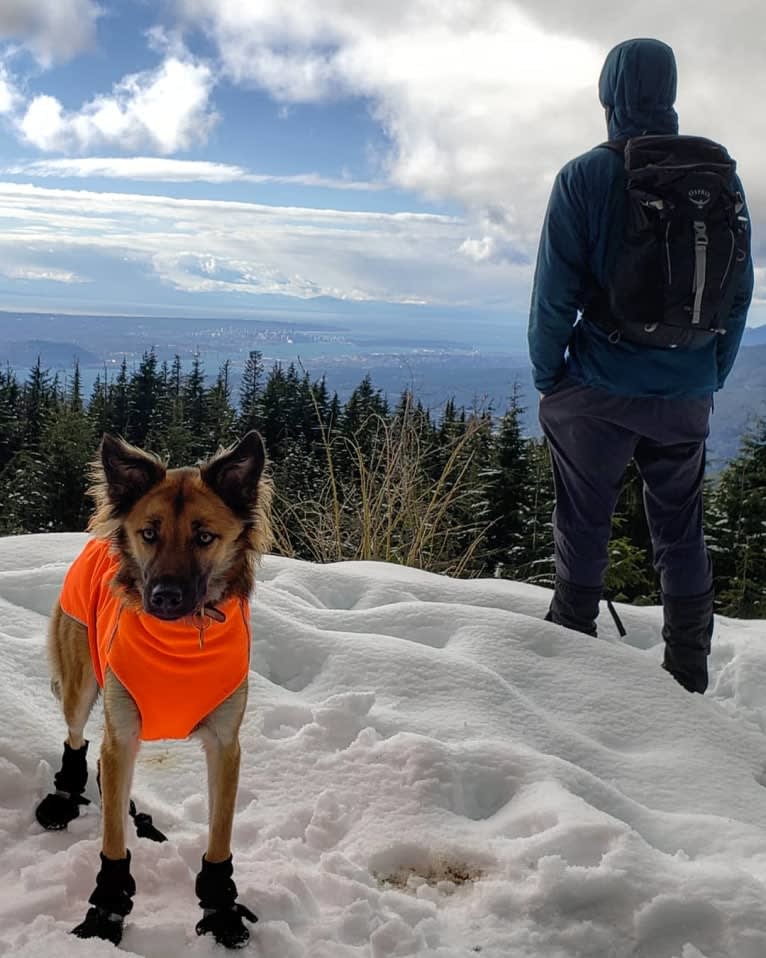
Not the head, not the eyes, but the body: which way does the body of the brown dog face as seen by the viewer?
toward the camera

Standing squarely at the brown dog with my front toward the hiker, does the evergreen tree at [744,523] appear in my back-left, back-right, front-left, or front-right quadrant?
front-left

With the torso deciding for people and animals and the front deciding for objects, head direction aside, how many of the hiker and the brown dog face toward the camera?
1

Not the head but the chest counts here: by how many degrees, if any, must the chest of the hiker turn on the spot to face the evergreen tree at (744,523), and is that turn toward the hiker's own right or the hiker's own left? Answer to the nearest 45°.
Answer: approximately 45° to the hiker's own right

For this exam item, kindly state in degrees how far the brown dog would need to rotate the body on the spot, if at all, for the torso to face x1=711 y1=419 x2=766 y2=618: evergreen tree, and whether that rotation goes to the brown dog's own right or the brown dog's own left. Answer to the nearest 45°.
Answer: approximately 135° to the brown dog's own left

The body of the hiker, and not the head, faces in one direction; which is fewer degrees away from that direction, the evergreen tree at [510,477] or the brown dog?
the evergreen tree

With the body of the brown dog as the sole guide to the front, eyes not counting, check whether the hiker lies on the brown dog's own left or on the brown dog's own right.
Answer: on the brown dog's own left

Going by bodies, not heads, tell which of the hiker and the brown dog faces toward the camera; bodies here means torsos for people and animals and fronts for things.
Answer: the brown dog

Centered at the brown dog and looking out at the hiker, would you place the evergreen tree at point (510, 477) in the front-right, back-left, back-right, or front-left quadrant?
front-left

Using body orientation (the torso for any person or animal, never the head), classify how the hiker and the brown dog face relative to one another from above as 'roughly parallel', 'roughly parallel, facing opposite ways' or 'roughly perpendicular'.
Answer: roughly parallel, facing opposite ways

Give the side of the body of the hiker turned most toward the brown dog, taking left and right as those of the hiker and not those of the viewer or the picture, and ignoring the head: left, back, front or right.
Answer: left

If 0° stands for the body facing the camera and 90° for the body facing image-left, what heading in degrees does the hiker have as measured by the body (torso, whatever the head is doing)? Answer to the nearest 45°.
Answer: approximately 135°
